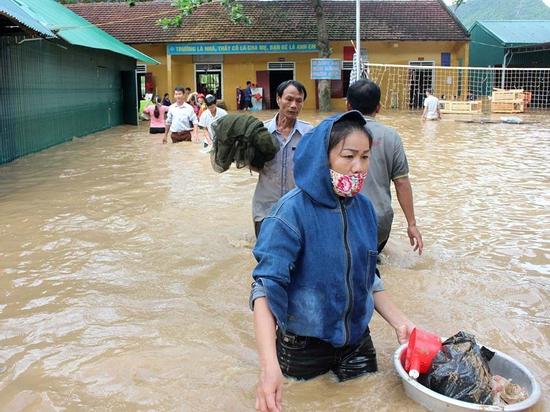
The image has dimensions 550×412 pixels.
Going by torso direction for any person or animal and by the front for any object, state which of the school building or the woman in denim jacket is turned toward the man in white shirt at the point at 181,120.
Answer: the school building

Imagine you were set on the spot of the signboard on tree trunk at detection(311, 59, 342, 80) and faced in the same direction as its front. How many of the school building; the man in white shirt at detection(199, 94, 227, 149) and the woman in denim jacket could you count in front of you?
2

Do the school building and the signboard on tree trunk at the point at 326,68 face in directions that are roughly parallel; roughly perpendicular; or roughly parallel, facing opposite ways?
roughly parallel

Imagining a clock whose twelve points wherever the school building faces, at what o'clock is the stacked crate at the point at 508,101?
The stacked crate is roughly at 10 o'clock from the school building.

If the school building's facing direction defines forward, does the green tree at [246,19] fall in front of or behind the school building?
in front

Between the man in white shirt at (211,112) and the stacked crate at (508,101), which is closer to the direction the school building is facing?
the man in white shirt

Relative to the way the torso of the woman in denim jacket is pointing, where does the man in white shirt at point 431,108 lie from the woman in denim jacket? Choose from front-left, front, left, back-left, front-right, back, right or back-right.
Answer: back-left

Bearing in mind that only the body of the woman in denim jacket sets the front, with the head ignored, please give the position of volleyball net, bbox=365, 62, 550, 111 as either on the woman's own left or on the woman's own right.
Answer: on the woman's own left

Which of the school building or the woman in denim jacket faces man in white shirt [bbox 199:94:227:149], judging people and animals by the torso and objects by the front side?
the school building

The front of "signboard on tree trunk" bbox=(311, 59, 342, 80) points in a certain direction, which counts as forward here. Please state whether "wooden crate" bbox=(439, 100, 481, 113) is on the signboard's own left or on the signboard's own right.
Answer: on the signboard's own left

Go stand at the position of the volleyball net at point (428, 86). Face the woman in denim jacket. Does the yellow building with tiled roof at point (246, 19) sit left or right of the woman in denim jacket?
right

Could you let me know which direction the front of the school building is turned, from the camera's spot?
facing the viewer

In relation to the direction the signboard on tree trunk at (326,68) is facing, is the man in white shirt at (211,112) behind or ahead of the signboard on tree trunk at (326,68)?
ahead
